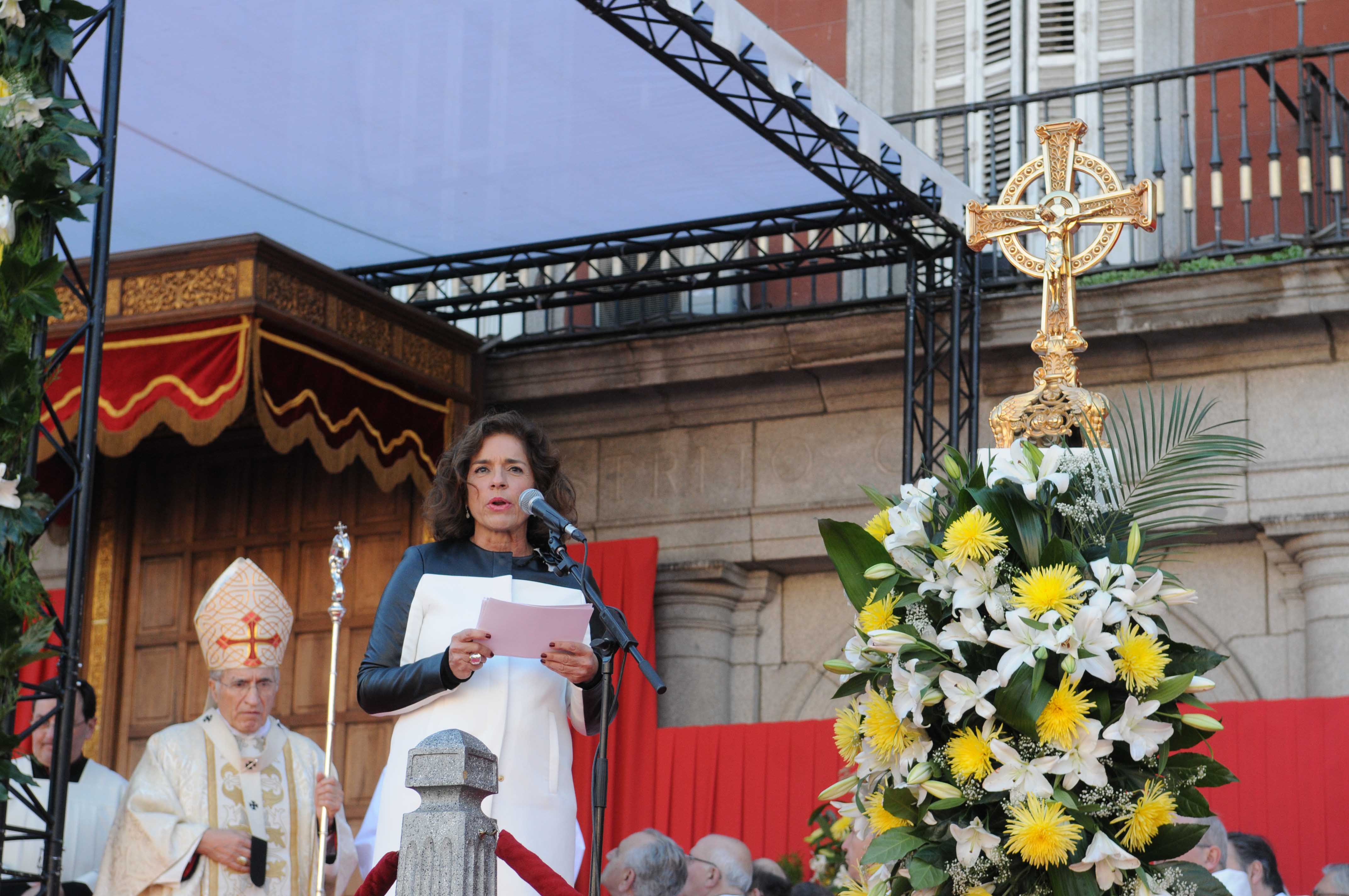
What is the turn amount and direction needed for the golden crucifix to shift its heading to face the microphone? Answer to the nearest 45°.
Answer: approximately 45° to its right

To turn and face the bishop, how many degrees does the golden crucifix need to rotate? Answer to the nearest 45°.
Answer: approximately 135° to its right

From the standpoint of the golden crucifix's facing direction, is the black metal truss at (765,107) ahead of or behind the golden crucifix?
behind

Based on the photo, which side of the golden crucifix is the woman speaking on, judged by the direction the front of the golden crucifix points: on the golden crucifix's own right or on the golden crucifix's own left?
on the golden crucifix's own right

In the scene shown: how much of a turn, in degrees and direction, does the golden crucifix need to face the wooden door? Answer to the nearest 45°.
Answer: approximately 135° to its right

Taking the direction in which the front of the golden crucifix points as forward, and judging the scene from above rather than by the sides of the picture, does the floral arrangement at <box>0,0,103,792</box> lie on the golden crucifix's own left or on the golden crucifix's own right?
on the golden crucifix's own right

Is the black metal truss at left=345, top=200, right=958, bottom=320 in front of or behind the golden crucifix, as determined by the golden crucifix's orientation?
behind

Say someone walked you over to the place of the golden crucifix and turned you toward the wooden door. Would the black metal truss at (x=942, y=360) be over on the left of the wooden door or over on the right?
right

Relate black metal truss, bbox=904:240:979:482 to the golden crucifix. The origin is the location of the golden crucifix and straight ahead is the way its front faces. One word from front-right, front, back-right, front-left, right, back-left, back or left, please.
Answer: back

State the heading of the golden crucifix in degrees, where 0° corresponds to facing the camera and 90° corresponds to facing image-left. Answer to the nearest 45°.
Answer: approximately 0°

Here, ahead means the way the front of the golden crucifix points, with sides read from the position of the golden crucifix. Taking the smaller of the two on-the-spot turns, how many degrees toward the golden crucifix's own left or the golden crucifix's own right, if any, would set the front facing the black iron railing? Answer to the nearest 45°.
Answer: approximately 180°

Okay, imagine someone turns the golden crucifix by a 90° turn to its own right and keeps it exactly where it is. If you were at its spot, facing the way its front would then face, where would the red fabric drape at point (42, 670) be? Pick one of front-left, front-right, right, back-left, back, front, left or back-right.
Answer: front-right
